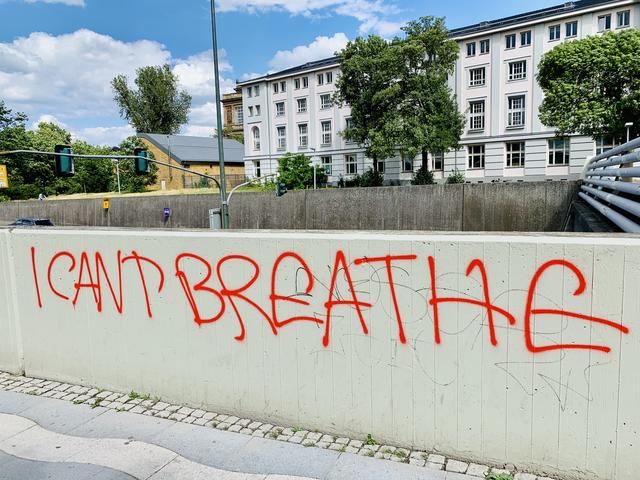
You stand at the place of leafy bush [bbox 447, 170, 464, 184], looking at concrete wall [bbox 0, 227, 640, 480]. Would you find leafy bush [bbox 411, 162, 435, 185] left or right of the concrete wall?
right

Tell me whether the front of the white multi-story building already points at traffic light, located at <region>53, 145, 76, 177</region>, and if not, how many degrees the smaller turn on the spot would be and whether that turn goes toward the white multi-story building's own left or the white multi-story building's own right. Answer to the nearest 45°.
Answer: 0° — it already faces it

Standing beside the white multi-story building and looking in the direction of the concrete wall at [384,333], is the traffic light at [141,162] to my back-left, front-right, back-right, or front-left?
front-right

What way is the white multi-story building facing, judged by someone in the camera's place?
facing the viewer and to the left of the viewer

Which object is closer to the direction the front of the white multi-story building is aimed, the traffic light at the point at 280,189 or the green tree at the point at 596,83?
the traffic light

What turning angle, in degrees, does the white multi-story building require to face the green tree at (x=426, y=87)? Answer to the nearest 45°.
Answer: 0° — it already faces it

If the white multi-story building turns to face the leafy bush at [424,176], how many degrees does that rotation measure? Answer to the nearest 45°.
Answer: approximately 45° to its right

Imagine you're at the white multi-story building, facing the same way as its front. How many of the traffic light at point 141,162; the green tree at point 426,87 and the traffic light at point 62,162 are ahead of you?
3

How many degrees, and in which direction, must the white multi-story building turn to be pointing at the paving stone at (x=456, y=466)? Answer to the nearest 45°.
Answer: approximately 45° to its left

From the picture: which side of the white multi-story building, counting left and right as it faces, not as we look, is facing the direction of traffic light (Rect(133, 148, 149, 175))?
front

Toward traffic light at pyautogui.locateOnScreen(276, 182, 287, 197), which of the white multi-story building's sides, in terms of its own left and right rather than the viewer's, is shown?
front

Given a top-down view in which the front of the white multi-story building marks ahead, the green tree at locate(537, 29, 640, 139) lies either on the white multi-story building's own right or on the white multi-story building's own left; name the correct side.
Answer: on the white multi-story building's own left

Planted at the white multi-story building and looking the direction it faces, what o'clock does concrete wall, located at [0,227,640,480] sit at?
The concrete wall is roughly at 11 o'clock from the white multi-story building.
